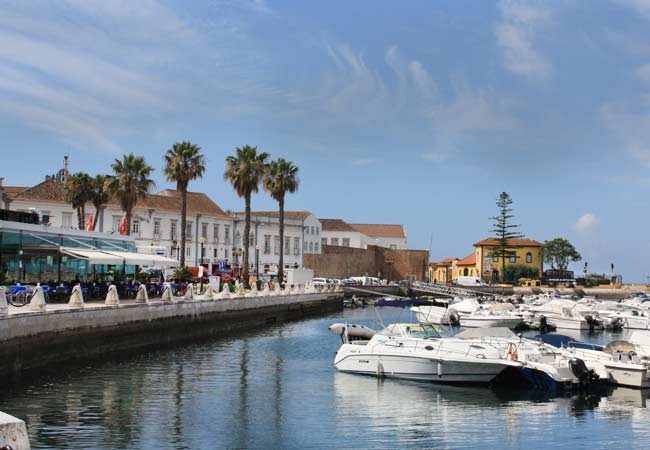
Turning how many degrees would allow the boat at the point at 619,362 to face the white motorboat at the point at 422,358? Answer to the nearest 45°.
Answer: approximately 45° to its left

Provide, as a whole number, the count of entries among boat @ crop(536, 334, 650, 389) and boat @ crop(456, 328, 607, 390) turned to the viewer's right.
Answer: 0

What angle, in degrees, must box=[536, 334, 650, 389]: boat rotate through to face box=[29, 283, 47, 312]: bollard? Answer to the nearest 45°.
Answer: approximately 45° to its left

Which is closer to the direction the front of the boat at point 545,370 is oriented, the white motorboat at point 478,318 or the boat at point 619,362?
the white motorboat

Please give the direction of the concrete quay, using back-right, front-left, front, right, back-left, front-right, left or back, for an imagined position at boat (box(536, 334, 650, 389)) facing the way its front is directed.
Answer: front-left

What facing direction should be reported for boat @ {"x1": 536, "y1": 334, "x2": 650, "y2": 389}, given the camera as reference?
facing away from the viewer and to the left of the viewer

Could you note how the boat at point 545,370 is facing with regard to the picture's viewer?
facing away from the viewer and to the left of the viewer
